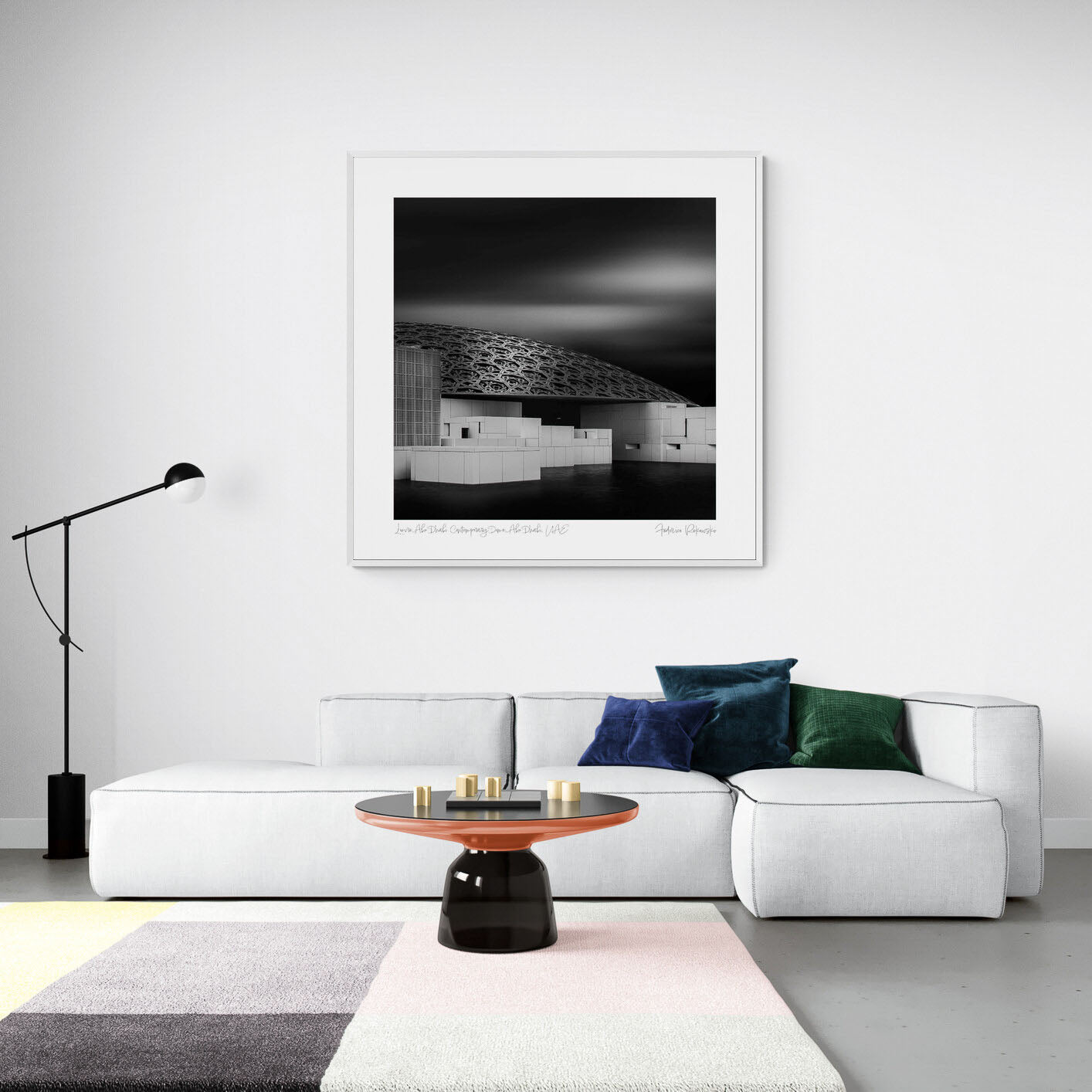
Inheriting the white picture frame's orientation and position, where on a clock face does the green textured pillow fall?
The green textured pillow is roughly at 10 o'clock from the white picture frame.

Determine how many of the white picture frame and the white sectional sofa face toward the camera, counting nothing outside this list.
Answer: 2

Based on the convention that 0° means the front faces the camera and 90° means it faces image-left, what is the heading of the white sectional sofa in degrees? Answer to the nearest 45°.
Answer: approximately 0°

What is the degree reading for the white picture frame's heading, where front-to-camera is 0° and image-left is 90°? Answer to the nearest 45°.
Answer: approximately 0°

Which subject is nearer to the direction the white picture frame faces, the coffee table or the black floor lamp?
the coffee table

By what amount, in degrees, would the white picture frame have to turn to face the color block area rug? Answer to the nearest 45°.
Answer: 0° — it already faces it
